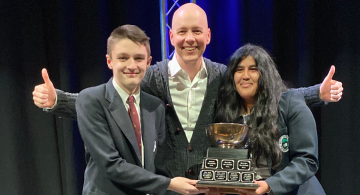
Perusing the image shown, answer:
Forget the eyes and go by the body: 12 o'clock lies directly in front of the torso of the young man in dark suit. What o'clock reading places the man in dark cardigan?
The man in dark cardigan is roughly at 9 o'clock from the young man in dark suit.

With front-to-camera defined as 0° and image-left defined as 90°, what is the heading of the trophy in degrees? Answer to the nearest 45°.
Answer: approximately 0°

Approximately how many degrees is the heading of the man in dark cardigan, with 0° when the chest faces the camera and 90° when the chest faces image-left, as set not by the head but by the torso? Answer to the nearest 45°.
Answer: approximately 0°

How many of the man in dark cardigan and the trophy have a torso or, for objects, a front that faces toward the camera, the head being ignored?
2

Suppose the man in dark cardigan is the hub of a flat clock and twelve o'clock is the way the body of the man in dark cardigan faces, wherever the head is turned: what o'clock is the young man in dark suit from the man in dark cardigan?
The young man in dark suit is roughly at 1 o'clock from the man in dark cardigan.
